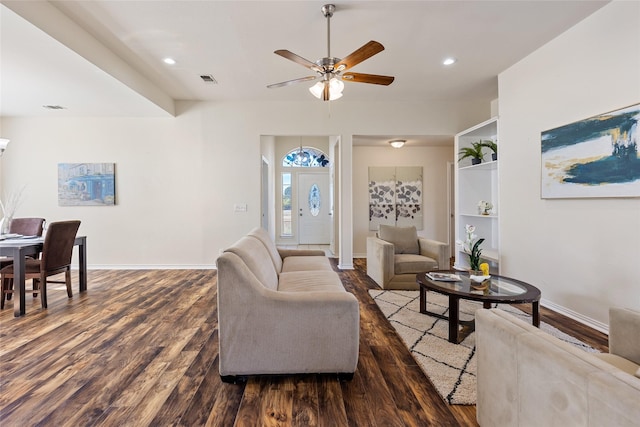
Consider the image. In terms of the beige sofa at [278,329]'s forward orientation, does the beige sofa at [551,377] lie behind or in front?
in front

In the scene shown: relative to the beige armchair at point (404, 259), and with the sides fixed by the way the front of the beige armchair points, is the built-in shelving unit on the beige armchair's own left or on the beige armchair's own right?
on the beige armchair's own left

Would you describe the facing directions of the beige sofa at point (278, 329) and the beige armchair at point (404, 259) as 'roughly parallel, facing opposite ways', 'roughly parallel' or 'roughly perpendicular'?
roughly perpendicular

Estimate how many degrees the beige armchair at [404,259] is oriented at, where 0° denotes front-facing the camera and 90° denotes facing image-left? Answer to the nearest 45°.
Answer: approximately 315°

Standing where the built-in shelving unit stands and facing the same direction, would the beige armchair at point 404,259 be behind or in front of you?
in front

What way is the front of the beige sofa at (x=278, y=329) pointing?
to the viewer's right

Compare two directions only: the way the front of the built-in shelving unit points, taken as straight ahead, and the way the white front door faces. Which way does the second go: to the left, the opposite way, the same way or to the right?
to the left

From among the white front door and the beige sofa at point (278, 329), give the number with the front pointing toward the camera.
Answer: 1

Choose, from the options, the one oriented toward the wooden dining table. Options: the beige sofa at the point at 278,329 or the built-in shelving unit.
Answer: the built-in shelving unit

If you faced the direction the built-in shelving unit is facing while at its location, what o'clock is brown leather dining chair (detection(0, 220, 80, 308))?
The brown leather dining chair is roughly at 12 o'clock from the built-in shelving unit.

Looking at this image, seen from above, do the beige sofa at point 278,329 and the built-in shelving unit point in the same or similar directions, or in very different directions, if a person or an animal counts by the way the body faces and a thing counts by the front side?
very different directions

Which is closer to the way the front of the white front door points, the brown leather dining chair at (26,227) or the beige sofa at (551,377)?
the beige sofa
